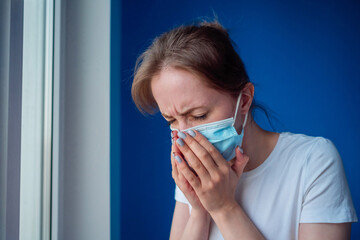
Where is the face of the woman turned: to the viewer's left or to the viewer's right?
to the viewer's left

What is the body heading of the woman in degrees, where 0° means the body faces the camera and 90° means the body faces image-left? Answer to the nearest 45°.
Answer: approximately 45°
